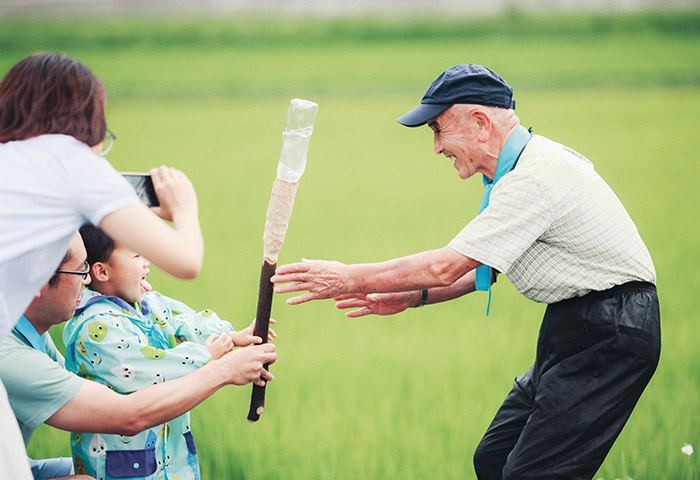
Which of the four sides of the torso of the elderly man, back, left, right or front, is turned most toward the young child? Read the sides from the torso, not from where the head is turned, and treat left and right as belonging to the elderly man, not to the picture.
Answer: front

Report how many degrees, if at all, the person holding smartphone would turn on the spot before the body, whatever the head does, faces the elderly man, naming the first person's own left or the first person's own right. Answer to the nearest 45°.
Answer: approximately 45° to the first person's own right

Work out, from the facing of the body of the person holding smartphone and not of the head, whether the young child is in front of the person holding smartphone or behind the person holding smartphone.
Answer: in front

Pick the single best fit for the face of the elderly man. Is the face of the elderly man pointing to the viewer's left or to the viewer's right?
to the viewer's left

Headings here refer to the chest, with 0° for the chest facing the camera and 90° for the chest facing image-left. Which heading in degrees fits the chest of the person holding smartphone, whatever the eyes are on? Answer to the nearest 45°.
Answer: approximately 225°

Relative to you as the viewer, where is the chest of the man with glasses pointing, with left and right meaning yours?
facing to the right of the viewer

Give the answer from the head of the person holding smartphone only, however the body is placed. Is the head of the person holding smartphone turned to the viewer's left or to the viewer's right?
to the viewer's right

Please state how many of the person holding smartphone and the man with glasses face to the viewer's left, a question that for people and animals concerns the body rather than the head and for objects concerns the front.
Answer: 0

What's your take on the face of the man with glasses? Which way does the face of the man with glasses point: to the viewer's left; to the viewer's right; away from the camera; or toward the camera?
to the viewer's right

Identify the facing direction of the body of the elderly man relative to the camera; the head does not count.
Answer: to the viewer's left
